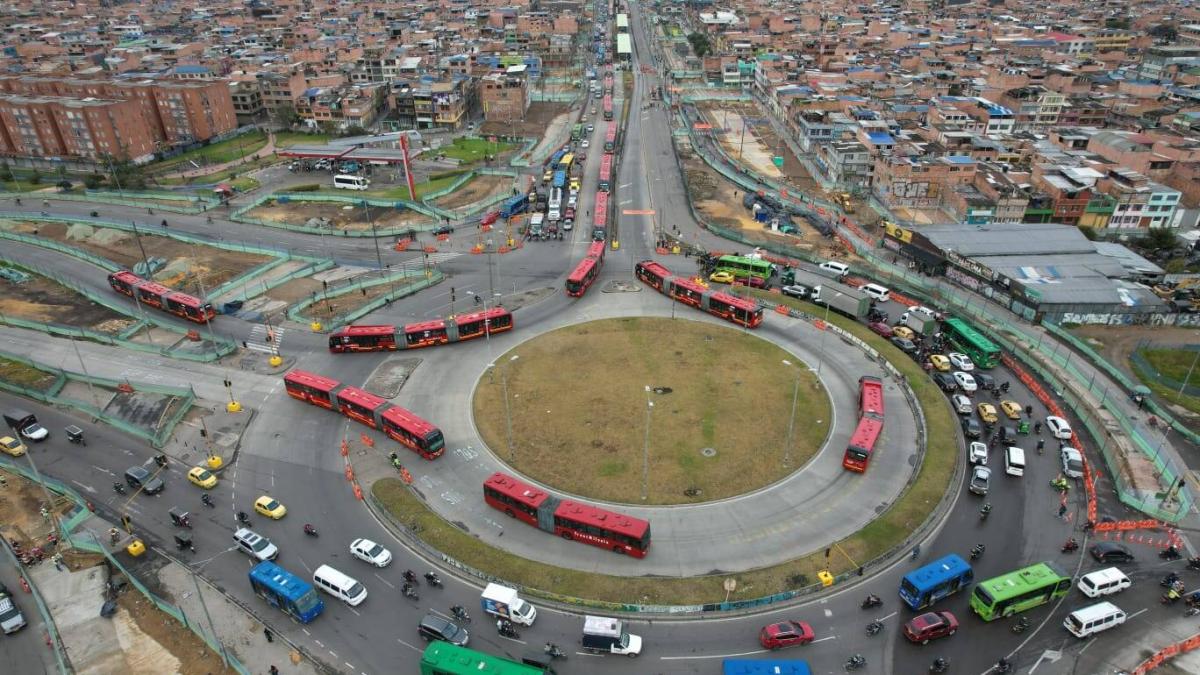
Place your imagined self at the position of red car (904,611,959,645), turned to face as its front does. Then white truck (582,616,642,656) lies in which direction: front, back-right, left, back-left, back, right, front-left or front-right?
back

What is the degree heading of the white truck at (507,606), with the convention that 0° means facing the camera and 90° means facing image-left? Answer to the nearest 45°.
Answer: approximately 315°

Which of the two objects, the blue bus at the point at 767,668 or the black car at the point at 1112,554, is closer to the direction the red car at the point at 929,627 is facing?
the black car

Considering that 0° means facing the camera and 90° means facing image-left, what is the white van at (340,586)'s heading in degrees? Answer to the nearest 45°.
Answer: approximately 315°

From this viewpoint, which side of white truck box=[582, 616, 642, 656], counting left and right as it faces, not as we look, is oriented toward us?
right

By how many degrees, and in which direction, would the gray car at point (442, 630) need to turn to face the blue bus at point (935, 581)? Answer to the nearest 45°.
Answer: approximately 45° to its left

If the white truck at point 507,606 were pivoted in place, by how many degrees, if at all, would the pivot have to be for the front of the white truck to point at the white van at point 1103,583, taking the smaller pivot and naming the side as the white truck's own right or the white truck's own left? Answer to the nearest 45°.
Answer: approximately 45° to the white truck's own left

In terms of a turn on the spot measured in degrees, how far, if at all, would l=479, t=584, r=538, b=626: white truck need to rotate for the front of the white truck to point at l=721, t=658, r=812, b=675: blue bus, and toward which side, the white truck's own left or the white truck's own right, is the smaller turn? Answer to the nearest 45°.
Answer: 0° — it already faces it

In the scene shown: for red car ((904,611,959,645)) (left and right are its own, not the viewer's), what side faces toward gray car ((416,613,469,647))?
back

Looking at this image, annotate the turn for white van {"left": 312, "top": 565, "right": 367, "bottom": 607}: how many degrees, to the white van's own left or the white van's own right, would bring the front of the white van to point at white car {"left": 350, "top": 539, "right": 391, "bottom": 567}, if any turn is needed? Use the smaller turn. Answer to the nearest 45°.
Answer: approximately 90° to the white van's own left

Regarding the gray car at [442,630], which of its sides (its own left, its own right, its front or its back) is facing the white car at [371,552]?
back
